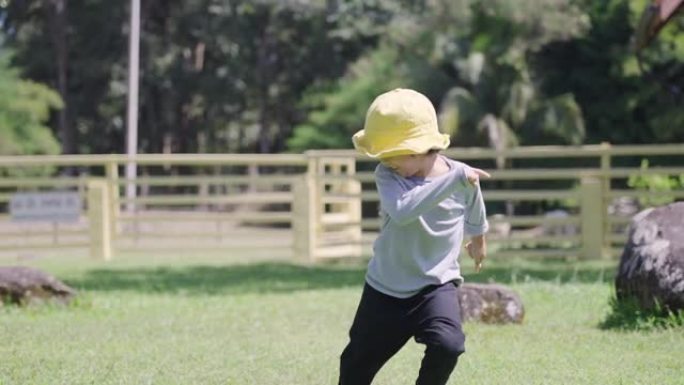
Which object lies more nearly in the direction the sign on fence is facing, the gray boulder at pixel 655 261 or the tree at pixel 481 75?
the gray boulder

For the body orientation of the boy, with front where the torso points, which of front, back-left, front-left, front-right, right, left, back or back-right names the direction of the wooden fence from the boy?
back

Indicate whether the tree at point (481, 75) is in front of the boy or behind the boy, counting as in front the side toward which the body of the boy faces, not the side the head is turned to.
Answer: behind

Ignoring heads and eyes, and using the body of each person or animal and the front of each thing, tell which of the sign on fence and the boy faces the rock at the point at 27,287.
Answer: the sign on fence

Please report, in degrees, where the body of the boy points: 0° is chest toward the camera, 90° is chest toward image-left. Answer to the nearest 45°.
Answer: approximately 0°

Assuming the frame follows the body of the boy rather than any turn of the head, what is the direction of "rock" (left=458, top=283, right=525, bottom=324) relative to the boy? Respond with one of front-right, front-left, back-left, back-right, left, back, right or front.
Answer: back

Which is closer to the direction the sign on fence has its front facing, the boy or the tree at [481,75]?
the boy

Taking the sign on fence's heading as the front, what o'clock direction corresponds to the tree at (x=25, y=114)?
The tree is roughly at 6 o'clock from the sign on fence.

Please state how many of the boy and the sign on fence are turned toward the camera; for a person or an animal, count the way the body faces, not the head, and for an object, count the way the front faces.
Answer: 2
